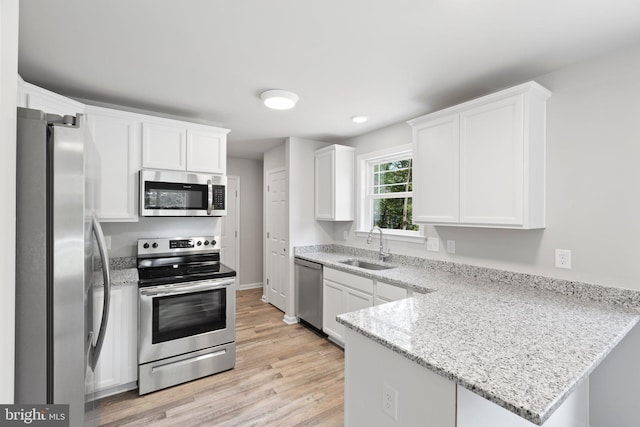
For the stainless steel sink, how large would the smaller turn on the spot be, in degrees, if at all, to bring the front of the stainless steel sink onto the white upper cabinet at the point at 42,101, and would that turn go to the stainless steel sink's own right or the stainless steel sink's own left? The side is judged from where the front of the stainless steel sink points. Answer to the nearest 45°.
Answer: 0° — it already faces it

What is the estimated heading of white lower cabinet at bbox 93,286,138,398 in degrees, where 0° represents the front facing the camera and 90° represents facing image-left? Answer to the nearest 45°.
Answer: approximately 315°

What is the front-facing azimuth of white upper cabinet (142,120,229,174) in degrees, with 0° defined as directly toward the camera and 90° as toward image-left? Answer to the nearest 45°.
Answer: approximately 315°

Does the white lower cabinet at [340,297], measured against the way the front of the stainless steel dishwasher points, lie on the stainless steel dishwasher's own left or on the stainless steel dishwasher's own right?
on the stainless steel dishwasher's own left

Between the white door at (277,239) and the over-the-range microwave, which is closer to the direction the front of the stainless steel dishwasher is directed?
the over-the-range microwave
